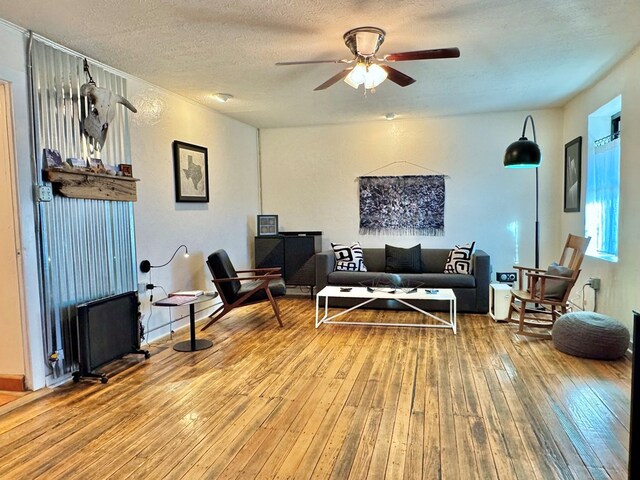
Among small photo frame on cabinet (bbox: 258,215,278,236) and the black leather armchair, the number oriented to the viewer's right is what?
1

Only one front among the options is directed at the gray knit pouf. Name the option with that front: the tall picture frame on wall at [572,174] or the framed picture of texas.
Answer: the framed picture of texas

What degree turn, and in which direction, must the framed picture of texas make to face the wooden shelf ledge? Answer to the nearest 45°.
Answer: approximately 90° to its right

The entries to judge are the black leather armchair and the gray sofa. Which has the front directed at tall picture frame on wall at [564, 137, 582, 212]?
the black leather armchair

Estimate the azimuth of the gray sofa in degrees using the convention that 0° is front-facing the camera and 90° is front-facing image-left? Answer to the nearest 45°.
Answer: approximately 0°

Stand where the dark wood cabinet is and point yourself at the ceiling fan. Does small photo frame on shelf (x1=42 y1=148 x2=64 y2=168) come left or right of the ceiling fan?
right
